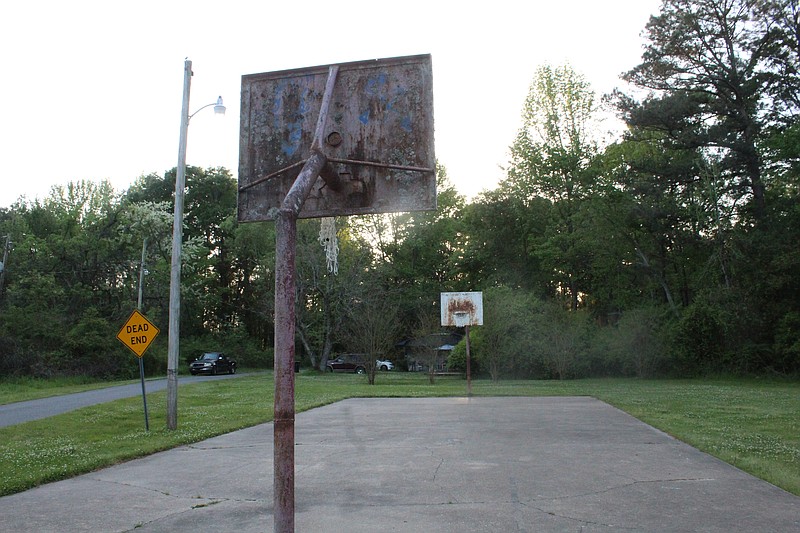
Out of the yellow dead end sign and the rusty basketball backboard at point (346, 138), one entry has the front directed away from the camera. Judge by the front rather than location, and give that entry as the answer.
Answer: the rusty basketball backboard

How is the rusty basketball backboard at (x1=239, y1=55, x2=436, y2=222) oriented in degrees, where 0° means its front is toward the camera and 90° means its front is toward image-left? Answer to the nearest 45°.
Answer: approximately 180°

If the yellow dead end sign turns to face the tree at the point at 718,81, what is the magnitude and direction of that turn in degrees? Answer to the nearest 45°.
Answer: approximately 90° to its left

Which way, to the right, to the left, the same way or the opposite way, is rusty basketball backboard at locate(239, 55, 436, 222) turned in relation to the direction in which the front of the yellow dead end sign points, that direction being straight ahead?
the opposite way

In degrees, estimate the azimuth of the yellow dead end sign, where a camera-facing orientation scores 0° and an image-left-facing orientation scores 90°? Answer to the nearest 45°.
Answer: approximately 0°

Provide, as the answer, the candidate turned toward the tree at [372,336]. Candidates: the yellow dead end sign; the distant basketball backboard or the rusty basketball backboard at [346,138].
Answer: the rusty basketball backboard

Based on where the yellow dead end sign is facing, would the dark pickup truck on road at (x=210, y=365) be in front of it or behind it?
behind

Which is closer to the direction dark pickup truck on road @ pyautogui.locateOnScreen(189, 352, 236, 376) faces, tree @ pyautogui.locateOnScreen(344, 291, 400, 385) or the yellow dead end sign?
the yellow dead end sign

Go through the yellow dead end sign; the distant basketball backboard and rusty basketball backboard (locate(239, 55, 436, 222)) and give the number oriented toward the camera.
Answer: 2

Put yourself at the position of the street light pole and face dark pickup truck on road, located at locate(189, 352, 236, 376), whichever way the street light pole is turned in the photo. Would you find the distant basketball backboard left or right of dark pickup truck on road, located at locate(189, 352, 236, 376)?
right

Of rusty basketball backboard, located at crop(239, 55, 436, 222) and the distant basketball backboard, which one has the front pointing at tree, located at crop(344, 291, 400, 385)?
the rusty basketball backboard

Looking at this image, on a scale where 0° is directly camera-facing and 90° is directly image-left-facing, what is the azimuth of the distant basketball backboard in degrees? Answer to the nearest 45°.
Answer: approximately 0°

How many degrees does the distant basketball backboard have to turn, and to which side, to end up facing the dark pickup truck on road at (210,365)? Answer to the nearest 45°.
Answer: approximately 135° to its right

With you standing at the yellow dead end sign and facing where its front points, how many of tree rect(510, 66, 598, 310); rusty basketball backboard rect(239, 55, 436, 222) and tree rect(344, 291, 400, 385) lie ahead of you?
1

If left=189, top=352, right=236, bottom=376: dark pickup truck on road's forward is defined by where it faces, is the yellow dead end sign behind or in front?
in front

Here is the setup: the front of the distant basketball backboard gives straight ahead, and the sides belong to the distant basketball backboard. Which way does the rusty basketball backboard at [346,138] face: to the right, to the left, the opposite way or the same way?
the opposite way

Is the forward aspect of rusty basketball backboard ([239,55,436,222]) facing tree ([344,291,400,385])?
yes
